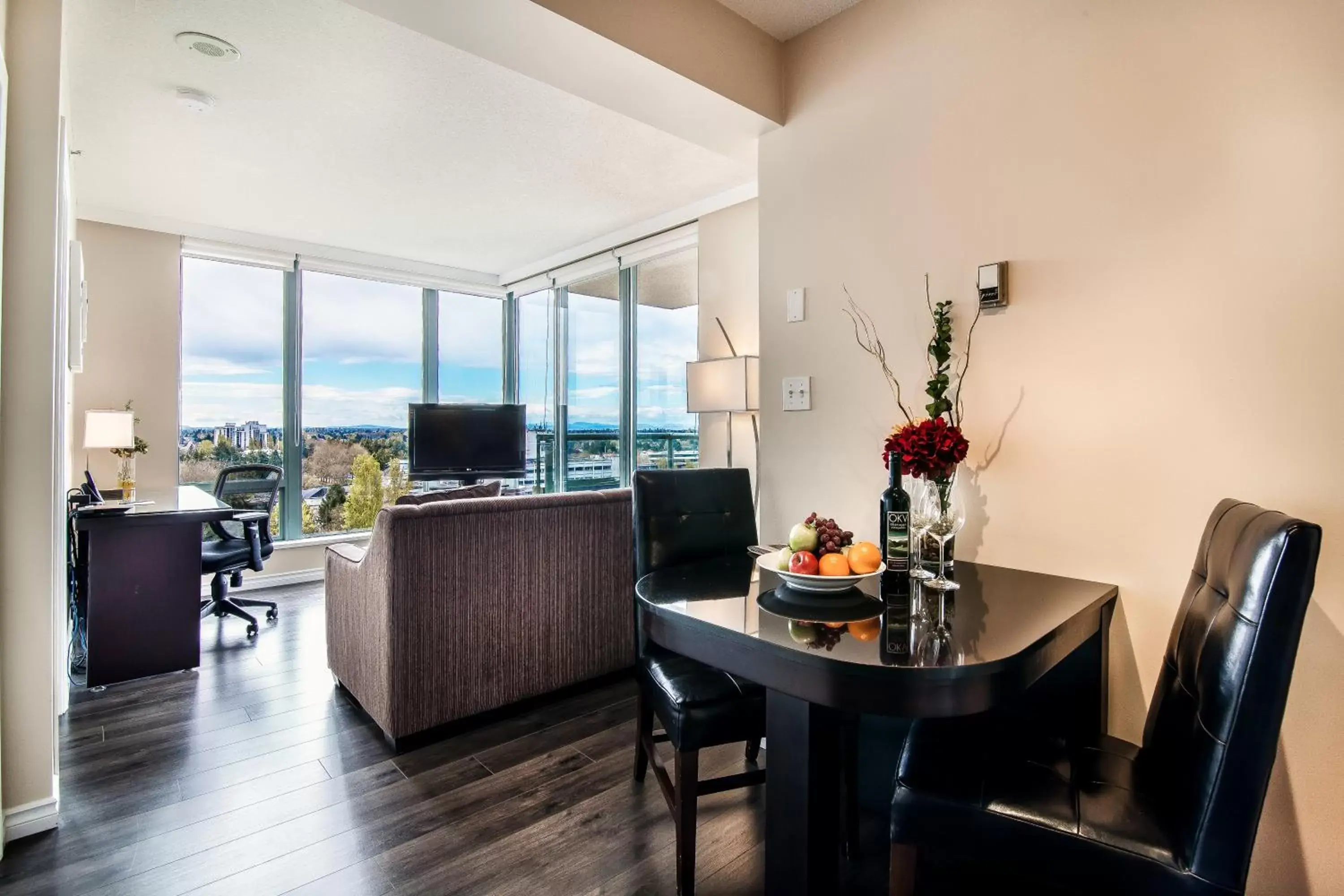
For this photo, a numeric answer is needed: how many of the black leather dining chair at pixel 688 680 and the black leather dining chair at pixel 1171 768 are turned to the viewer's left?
1

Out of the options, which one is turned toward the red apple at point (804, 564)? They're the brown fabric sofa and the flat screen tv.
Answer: the flat screen tv

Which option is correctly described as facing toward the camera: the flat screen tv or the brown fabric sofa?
the flat screen tv

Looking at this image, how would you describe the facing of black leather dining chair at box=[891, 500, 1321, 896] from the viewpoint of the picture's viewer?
facing to the left of the viewer

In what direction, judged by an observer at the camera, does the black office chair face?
facing the viewer and to the left of the viewer

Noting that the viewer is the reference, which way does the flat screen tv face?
facing the viewer

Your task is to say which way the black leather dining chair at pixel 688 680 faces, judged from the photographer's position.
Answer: facing the viewer and to the right of the viewer

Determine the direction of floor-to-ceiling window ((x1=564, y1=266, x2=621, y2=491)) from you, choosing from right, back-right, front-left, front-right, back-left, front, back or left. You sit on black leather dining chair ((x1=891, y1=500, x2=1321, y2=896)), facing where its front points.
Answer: front-right

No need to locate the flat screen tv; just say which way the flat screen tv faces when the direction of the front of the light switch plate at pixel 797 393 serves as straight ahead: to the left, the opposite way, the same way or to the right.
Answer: to the left

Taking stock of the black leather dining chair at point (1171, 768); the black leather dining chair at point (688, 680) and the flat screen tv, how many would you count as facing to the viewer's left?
1

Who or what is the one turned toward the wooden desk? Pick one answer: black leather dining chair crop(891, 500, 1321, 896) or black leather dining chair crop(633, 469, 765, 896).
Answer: black leather dining chair crop(891, 500, 1321, 896)

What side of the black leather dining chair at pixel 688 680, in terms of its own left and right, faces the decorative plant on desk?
back

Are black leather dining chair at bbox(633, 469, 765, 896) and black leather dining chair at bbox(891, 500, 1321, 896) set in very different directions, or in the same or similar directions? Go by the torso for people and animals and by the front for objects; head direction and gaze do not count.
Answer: very different directions

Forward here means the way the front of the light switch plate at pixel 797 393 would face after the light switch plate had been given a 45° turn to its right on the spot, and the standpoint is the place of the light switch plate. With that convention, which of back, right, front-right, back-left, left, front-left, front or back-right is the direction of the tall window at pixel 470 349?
front-right

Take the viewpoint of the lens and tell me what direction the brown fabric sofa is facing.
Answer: facing away from the viewer and to the left of the viewer

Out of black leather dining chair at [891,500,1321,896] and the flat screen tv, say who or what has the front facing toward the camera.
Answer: the flat screen tv
